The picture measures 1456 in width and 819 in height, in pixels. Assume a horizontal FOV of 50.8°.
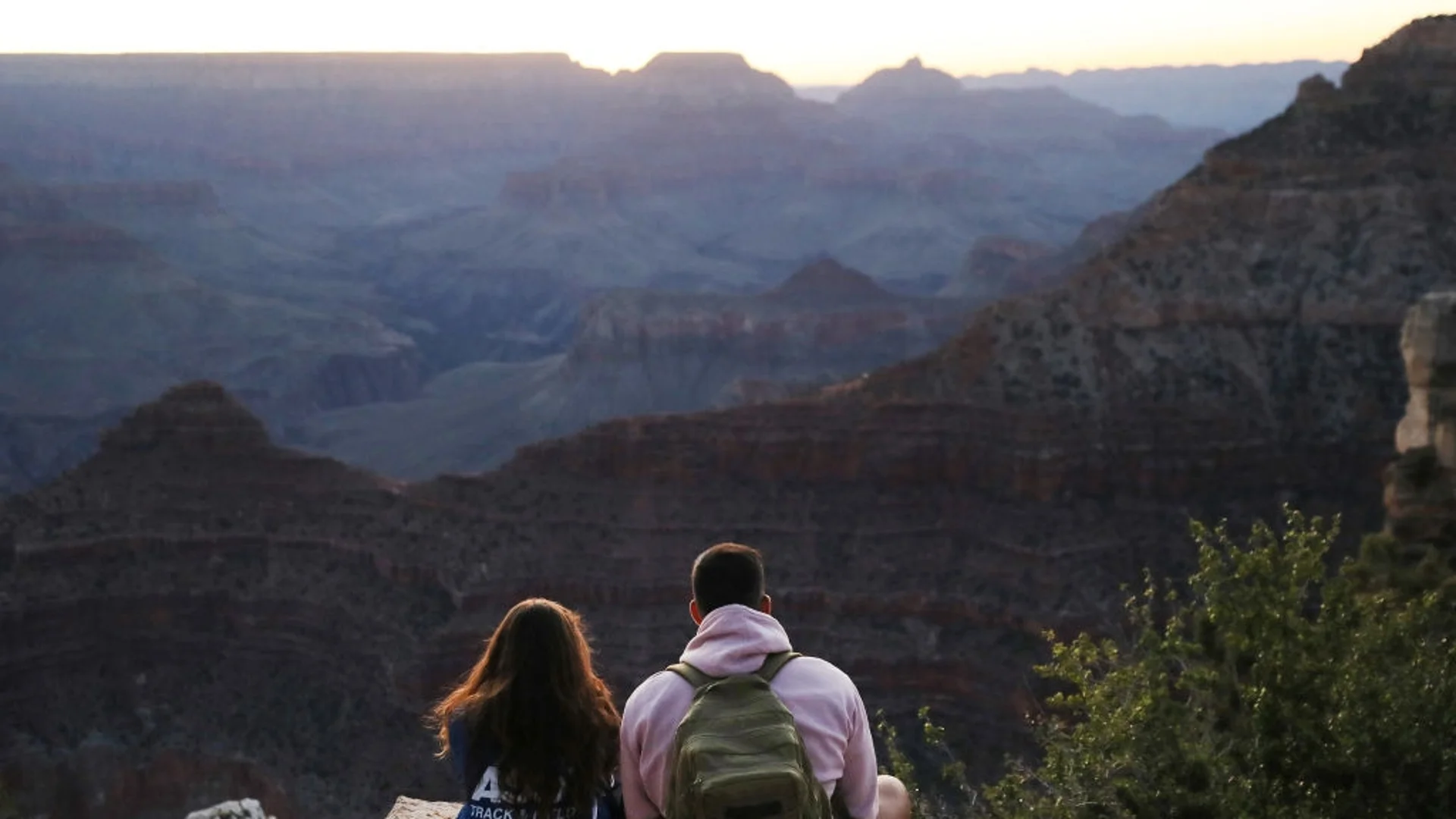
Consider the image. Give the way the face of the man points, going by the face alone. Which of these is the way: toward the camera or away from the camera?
away from the camera

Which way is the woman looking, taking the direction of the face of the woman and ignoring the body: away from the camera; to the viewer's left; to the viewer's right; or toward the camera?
away from the camera

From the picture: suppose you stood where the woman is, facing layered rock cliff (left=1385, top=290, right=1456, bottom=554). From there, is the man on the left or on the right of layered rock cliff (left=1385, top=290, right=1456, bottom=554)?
right

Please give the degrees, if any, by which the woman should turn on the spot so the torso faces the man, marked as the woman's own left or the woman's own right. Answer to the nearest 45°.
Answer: approximately 90° to the woman's own right

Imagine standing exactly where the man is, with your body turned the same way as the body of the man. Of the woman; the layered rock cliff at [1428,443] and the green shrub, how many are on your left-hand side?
1

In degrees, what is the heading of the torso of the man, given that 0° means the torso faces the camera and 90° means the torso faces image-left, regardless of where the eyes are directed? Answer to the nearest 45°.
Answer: approximately 180°

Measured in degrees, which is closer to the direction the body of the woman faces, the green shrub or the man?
the green shrub

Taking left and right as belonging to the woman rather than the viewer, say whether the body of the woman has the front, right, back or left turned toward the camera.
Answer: back

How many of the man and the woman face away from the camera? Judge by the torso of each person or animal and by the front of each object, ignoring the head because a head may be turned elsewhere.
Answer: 2
